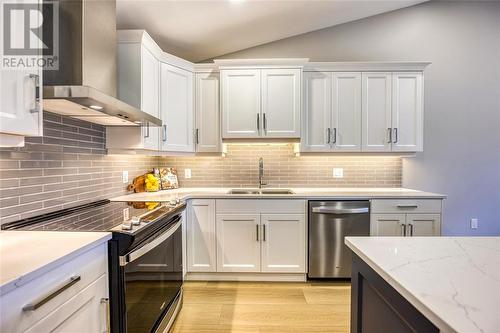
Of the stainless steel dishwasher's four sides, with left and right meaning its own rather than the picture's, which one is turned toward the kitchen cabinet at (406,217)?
left

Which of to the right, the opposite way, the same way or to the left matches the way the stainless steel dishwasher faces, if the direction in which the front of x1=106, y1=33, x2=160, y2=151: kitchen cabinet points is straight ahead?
to the right

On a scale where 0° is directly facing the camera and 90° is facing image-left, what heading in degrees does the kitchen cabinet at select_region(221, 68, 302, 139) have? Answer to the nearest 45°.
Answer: approximately 0°

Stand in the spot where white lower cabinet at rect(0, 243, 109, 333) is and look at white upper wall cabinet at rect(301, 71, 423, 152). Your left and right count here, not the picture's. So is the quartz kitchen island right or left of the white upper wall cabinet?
right

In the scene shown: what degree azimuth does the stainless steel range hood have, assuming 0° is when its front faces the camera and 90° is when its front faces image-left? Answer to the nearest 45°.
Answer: approximately 315°

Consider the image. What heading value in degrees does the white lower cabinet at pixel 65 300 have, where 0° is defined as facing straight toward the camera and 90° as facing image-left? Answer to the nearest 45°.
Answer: approximately 315°

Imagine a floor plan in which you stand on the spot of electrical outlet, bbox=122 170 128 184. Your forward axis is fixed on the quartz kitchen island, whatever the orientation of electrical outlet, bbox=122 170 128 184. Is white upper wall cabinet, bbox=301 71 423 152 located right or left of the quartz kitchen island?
left

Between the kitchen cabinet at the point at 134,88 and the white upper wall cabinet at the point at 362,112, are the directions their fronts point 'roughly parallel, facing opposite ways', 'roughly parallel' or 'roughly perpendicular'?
roughly perpendicular

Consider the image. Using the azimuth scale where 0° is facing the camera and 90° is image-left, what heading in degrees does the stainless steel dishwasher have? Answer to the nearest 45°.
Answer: approximately 0°

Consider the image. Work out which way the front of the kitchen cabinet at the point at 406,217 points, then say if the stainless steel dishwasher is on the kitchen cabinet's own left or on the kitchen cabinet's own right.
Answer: on the kitchen cabinet's own right

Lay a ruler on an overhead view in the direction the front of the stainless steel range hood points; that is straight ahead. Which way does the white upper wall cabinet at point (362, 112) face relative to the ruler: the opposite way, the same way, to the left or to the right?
to the right

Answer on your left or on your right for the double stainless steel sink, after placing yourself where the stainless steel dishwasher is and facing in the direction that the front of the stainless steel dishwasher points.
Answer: on your right

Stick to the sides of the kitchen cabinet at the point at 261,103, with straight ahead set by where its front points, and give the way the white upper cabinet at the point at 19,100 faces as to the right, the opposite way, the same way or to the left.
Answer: to the left
